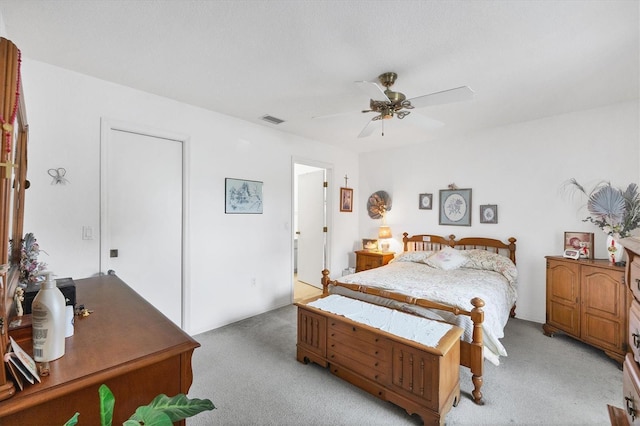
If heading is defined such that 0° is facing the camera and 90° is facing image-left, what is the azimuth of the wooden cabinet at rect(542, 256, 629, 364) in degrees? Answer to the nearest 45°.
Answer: approximately 45°

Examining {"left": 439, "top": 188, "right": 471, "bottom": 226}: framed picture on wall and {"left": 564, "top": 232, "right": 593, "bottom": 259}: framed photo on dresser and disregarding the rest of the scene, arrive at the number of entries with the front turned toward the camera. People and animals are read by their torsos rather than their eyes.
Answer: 2

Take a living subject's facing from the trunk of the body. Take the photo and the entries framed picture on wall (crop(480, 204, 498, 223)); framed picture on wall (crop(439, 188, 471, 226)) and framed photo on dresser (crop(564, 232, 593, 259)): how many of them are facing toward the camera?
3

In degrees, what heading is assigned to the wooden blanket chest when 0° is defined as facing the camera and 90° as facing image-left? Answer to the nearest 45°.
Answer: approximately 45°

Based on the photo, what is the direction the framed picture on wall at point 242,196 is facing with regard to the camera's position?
facing the viewer and to the right of the viewer

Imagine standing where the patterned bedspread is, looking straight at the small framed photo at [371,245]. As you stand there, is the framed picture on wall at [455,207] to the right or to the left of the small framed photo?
right

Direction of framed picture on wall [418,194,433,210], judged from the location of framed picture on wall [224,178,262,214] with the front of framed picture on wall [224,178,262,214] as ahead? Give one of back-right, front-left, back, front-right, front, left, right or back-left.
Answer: front-left

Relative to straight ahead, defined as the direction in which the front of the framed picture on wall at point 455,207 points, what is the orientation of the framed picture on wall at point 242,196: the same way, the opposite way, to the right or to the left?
to the left

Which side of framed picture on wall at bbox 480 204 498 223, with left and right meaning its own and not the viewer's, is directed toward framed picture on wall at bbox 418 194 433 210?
right

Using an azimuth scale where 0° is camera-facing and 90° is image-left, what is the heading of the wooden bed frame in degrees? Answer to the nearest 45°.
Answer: approximately 45°

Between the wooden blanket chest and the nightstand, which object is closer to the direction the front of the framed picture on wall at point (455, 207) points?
the wooden blanket chest

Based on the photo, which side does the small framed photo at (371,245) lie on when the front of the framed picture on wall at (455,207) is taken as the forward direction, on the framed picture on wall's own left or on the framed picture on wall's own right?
on the framed picture on wall's own right

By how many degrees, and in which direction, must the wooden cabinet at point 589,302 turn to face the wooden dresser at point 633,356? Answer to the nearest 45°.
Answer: approximately 45° to its left

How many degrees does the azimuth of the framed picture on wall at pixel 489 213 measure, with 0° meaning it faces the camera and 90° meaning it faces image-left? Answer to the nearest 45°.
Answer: approximately 0°

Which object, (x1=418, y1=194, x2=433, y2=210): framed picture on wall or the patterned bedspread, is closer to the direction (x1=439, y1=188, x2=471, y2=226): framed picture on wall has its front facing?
the patterned bedspread

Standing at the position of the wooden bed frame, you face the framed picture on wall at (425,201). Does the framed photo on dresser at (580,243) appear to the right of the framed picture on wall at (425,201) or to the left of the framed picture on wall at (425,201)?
right
